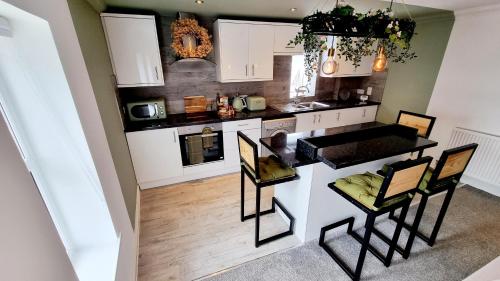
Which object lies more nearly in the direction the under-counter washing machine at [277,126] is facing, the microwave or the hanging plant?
the hanging plant

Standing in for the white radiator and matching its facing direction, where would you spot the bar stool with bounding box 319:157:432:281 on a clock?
The bar stool is roughly at 11 o'clock from the white radiator.

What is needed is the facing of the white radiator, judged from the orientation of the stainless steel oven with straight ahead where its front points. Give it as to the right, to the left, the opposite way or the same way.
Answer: to the right

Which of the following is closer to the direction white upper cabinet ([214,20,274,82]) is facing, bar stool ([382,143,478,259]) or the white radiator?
the bar stool

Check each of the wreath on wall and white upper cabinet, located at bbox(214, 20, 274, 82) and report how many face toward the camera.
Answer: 2

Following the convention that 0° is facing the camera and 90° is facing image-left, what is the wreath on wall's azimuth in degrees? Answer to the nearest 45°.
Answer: approximately 0°

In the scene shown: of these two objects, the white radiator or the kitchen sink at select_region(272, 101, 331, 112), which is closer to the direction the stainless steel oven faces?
the white radiator

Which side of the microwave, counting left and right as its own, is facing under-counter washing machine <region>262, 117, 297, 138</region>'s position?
left

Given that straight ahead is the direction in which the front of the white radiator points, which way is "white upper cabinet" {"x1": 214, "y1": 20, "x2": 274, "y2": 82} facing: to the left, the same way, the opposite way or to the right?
to the left
